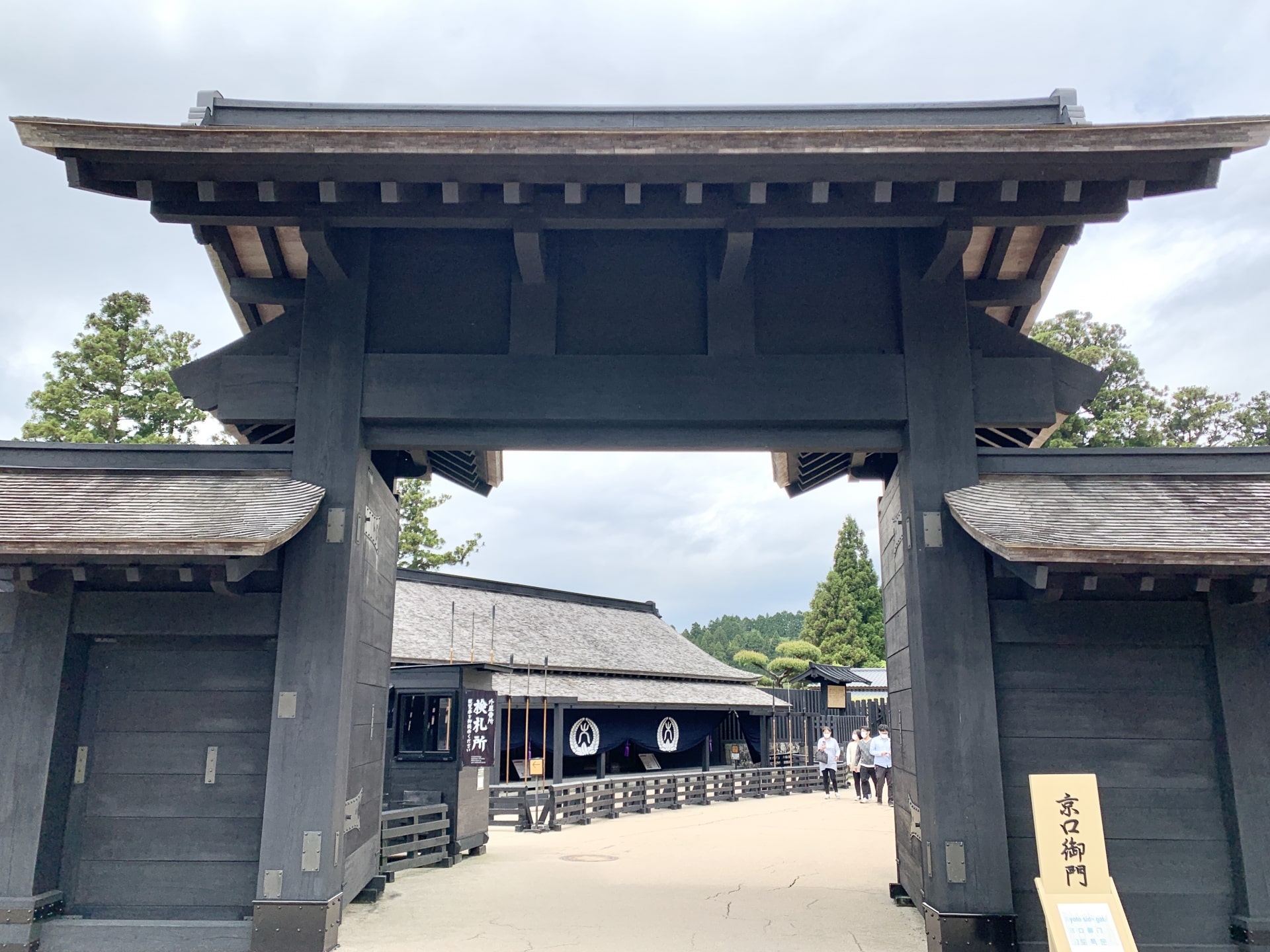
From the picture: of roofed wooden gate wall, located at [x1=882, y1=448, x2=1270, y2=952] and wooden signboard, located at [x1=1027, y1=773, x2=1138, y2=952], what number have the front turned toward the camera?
2

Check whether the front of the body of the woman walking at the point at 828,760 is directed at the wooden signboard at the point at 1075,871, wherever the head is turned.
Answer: yes

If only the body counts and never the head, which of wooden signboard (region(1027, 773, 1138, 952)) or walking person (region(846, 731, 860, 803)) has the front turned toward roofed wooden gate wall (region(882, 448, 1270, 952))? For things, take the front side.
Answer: the walking person

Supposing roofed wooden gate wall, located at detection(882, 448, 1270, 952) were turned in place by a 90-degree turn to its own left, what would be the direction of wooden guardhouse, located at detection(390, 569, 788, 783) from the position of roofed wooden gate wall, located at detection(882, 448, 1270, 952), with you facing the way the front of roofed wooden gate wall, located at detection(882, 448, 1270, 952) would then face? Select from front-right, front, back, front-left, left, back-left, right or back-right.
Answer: back-left

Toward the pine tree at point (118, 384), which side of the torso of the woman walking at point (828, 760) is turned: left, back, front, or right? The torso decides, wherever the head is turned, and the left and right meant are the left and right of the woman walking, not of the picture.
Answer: right

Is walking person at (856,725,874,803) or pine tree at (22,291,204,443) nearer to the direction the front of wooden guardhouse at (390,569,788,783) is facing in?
the walking person

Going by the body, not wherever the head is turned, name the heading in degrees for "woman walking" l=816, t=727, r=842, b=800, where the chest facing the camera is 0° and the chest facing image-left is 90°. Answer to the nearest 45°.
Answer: approximately 0°
